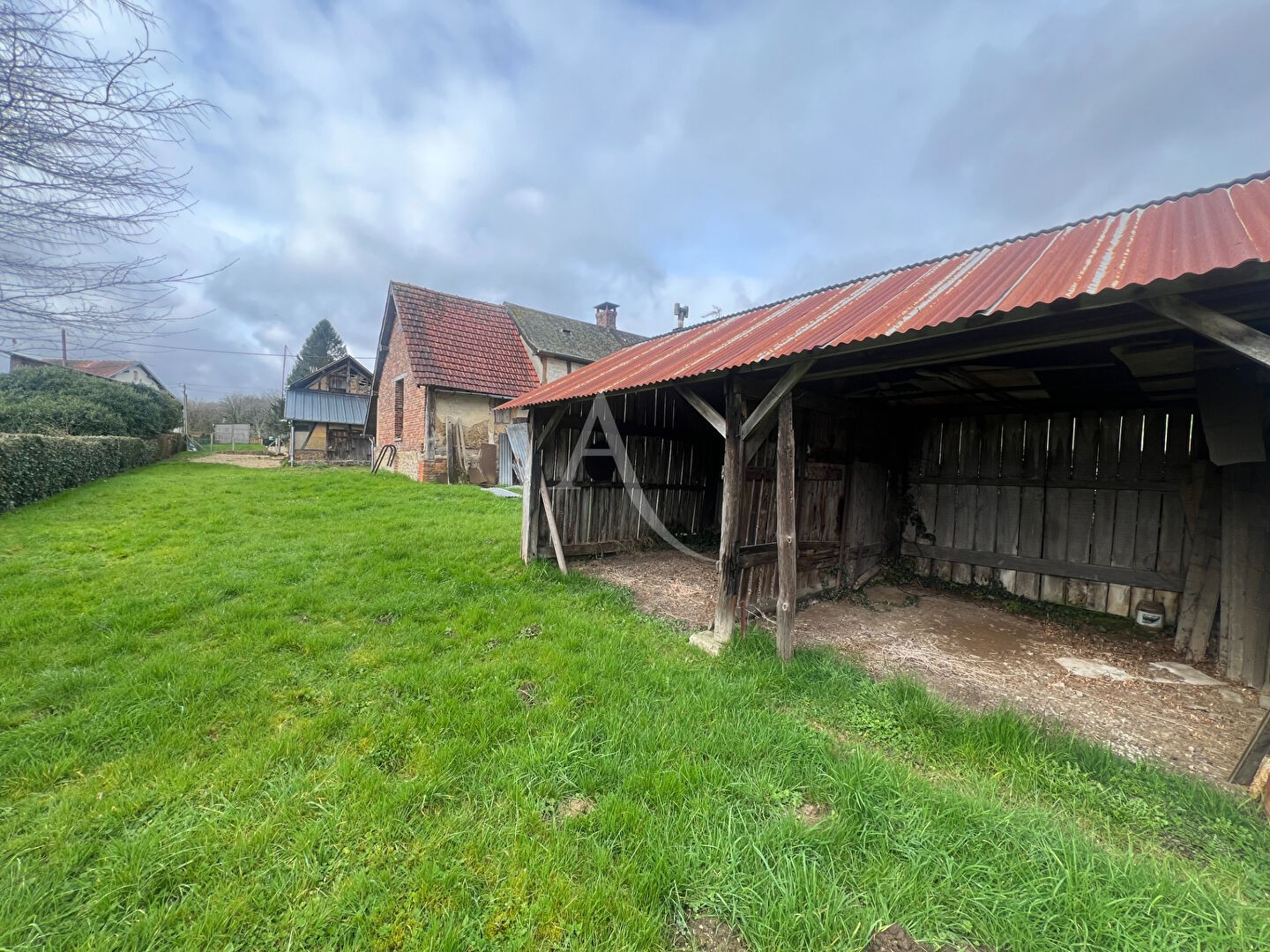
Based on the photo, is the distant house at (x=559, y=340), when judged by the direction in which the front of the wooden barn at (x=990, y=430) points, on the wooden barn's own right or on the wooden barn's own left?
on the wooden barn's own right

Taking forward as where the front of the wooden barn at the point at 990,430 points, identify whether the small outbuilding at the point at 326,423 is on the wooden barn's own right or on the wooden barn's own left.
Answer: on the wooden barn's own right

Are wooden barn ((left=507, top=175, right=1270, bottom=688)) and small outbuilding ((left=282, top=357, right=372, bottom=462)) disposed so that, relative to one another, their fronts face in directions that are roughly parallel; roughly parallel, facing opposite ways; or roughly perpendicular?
roughly perpendicular

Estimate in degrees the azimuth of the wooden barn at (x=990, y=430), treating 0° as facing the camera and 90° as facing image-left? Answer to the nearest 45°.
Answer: approximately 45°

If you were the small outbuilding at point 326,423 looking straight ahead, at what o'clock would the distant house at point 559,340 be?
The distant house is roughly at 11 o'clock from the small outbuilding.

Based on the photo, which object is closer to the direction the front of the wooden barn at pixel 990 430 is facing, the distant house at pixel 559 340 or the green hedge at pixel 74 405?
the green hedge

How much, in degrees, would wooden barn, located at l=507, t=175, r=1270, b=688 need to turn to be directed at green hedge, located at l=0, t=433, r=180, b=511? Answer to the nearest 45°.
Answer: approximately 45° to its right

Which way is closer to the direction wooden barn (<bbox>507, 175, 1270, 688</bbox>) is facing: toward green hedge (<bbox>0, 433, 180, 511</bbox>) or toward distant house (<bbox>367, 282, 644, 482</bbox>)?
the green hedge

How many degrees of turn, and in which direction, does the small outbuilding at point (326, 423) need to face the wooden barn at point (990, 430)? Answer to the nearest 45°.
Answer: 0° — it already faces it

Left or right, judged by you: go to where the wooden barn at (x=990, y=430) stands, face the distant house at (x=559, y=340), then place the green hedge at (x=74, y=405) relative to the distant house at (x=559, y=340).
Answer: left
